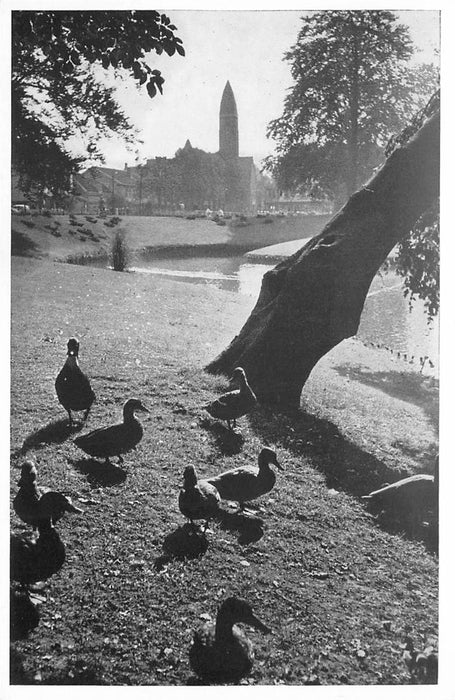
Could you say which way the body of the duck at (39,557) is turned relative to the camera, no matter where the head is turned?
to the viewer's right

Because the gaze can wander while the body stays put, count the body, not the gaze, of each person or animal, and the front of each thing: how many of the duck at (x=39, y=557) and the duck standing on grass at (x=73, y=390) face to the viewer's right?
1

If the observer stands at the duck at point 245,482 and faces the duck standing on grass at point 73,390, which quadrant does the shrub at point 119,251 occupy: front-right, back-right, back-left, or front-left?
front-right

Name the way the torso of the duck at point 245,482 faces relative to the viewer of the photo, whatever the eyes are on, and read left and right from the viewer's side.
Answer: facing to the right of the viewer

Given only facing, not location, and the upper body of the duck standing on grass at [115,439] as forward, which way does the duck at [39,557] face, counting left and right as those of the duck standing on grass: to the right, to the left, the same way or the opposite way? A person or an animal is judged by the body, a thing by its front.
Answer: the same way
